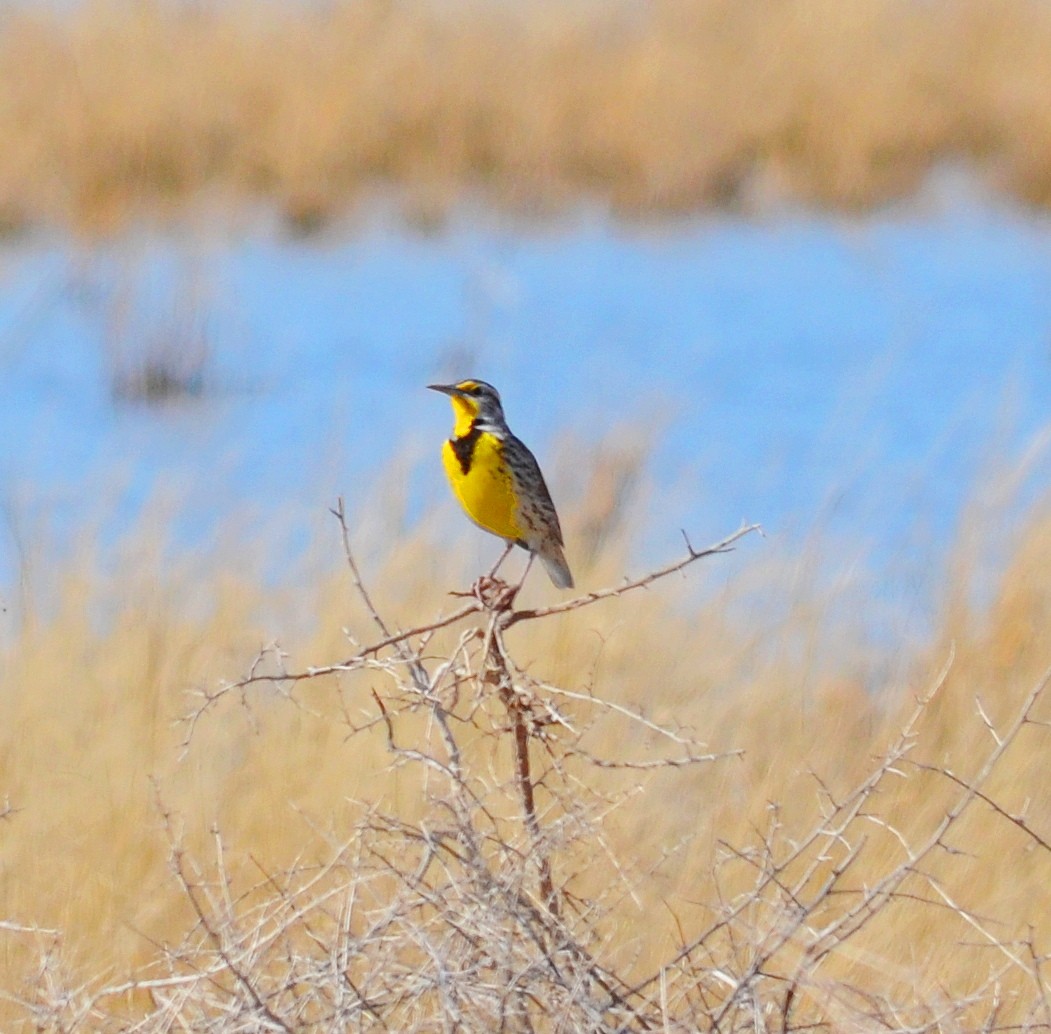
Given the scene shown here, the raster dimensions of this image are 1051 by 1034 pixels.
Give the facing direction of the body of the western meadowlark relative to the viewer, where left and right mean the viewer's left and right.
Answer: facing the viewer and to the left of the viewer
